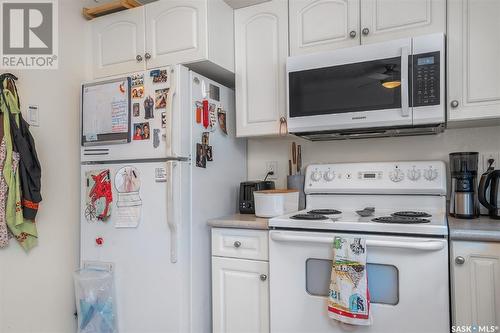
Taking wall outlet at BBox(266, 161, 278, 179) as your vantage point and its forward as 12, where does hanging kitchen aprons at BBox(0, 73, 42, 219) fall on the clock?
The hanging kitchen aprons is roughly at 2 o'clock from the wall outlet.

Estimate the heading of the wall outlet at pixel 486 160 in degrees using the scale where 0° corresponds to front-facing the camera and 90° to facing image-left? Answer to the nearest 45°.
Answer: approximately 0°

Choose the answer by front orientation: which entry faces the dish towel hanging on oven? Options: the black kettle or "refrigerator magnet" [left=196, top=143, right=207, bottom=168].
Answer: the refrigerator magnet

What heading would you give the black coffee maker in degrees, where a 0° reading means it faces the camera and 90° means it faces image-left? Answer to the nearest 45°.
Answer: approximately 0°

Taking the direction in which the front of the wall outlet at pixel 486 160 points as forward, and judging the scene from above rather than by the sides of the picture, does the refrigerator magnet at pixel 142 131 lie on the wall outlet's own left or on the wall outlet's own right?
on the wall outlet's own right

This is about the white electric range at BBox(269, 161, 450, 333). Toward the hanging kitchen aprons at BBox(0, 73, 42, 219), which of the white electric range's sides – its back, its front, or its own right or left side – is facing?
right
